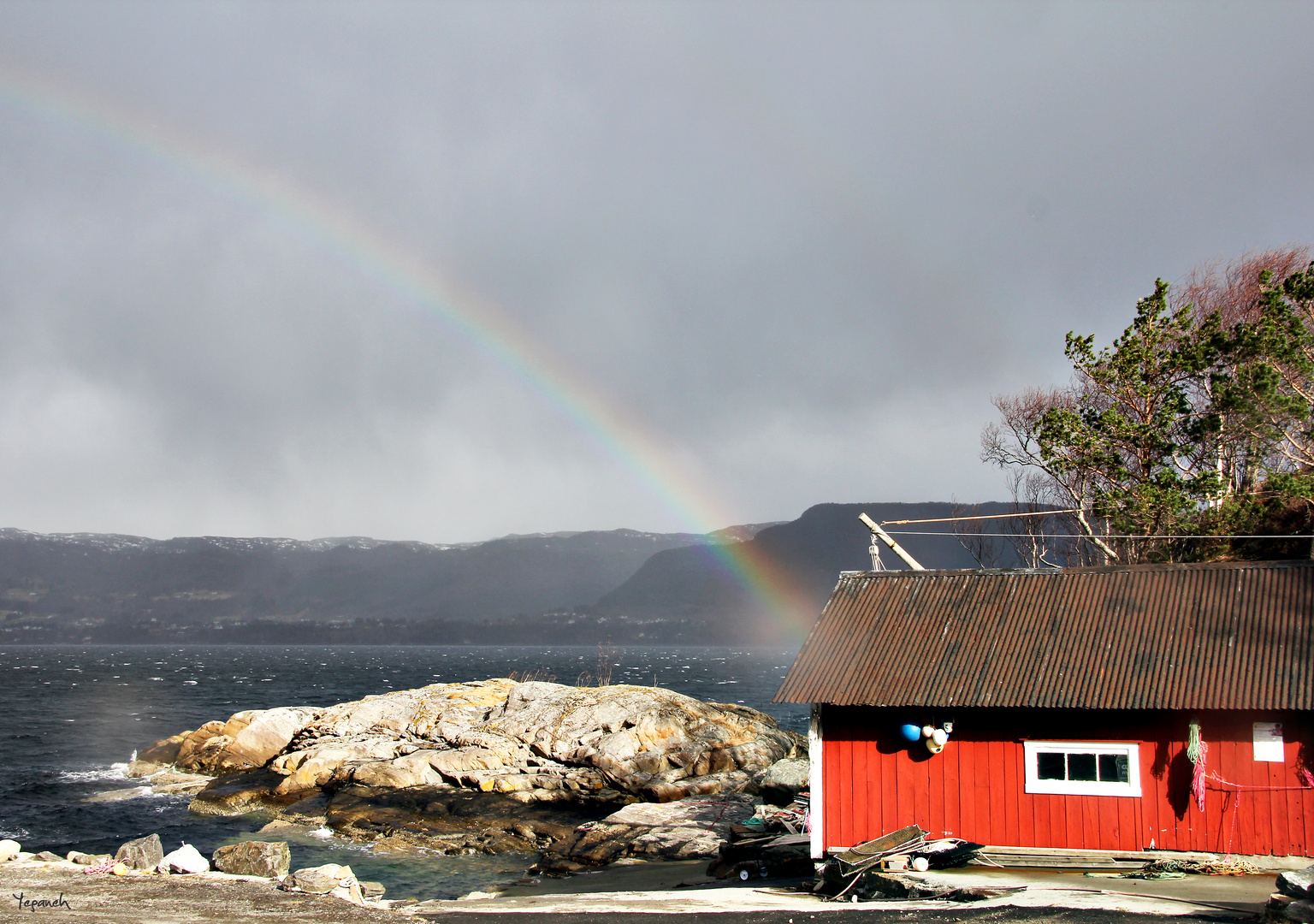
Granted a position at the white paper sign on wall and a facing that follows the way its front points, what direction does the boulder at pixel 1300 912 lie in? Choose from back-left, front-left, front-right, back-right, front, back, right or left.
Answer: front

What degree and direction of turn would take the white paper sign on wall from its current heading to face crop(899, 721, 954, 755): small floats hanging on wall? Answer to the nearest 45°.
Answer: approximately 90° to its right

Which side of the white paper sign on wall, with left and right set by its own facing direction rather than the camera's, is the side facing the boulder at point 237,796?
right

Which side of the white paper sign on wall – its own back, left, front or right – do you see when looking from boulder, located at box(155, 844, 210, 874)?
right

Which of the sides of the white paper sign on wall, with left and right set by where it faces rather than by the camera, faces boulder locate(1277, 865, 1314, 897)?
front

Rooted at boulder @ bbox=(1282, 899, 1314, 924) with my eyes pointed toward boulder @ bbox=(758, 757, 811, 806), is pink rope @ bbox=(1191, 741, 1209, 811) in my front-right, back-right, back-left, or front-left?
front-right

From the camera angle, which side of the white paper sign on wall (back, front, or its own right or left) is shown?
front

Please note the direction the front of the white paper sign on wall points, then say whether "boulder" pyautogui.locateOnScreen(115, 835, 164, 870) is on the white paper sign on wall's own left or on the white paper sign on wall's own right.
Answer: on the white paper sign on wall's own right
